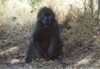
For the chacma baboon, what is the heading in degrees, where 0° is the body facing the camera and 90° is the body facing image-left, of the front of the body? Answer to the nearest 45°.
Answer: approximately 0°
